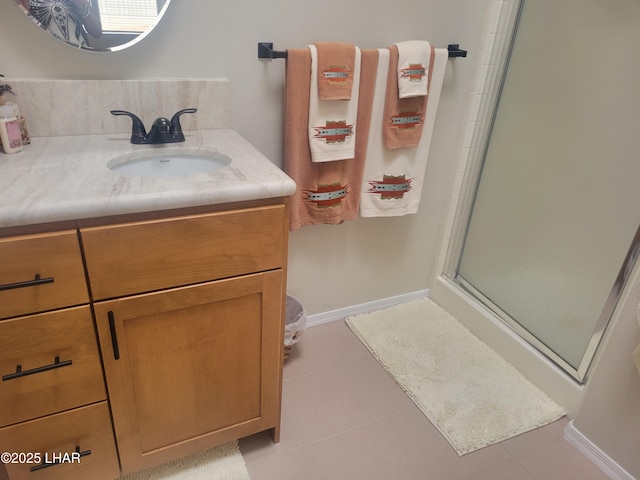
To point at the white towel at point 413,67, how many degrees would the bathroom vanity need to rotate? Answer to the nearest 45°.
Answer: approximately 135° to its left

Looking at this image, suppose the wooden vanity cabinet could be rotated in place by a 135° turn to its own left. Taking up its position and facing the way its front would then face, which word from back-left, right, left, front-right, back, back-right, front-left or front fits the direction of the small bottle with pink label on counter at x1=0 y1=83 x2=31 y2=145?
left

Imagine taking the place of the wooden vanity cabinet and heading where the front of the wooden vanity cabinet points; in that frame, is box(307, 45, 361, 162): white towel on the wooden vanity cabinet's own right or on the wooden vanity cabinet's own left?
on the wooden vanity cabinet's own left

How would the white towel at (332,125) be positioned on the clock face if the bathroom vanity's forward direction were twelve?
The white towel is roughly at 8 o'clock from the bathroom vanity.

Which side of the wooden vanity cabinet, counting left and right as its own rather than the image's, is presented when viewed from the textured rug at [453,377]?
left

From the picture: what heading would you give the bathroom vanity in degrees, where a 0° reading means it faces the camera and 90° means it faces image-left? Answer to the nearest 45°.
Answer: approximately 0°
